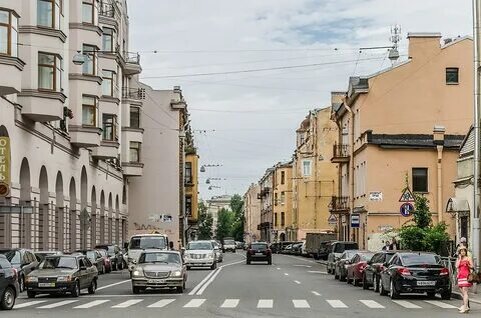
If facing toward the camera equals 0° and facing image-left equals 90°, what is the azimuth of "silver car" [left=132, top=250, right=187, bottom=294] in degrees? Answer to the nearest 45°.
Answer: approximately 0°

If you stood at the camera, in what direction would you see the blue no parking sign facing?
facing the viewer

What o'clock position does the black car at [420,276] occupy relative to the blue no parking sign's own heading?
The black car is roughly at 12 o'clock from the blue no parking sign.

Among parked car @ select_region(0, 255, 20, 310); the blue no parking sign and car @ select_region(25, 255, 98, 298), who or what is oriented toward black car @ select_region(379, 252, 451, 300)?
the blue no parking sign

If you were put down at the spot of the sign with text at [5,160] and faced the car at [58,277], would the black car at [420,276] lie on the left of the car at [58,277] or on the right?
left

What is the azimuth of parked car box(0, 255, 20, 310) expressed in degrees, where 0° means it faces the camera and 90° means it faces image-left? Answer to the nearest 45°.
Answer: approximately 45°

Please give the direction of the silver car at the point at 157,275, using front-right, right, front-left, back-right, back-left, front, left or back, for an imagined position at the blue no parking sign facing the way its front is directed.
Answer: front-right

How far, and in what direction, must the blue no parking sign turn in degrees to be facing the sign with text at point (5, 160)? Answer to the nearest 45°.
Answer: approximately 90° to its right

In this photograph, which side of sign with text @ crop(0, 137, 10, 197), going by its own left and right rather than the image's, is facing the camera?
front

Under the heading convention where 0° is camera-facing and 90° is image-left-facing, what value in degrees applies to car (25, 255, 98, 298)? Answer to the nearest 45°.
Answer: approximately 45°

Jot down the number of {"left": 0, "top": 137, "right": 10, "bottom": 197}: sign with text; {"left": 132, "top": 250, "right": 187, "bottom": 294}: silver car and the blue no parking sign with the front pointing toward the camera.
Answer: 3

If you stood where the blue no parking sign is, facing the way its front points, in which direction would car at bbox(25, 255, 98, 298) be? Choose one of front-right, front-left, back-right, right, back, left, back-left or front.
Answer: front-right

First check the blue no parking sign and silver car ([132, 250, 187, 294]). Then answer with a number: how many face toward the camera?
2

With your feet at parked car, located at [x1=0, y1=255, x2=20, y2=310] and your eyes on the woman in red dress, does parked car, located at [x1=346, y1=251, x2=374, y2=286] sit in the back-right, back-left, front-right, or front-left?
front-left
